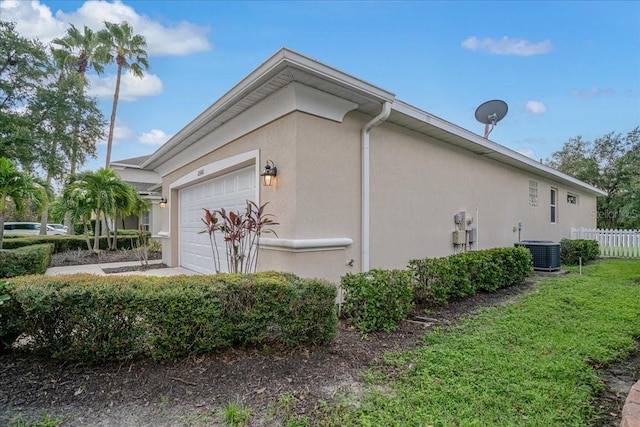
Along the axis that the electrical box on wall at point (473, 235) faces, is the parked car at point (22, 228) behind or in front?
behind

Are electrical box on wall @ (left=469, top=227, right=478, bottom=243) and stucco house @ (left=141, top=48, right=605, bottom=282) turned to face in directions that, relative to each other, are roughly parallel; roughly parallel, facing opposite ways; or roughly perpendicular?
roughly perpendicular

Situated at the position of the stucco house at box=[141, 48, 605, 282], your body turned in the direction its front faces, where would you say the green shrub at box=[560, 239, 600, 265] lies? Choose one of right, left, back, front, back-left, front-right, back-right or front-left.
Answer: back

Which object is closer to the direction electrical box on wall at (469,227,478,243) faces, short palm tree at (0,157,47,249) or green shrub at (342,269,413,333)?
the green shrub

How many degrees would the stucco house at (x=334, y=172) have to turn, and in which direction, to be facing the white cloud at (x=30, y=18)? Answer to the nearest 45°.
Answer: approximately 90° to its right

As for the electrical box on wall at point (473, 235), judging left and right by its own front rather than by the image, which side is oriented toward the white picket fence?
left

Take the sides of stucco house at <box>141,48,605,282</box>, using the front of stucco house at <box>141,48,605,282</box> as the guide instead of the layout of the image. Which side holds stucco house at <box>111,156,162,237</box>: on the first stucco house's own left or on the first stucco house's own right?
on the first stucco house's own right

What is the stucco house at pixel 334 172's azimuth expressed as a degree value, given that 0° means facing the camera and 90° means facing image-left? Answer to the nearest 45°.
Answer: approximately 45°

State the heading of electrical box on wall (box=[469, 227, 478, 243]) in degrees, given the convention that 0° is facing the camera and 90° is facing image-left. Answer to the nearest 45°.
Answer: approximately 315°

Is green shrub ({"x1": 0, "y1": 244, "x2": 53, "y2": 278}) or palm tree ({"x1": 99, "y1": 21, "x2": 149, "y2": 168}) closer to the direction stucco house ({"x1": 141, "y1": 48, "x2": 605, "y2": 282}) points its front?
the green shrub

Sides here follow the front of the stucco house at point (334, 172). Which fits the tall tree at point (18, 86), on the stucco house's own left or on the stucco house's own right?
on the stucco house's own right
